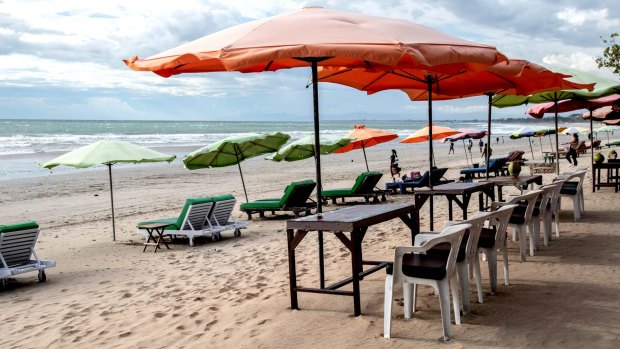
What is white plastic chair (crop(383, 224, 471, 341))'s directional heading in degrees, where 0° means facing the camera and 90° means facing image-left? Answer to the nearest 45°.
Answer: approximately 90°

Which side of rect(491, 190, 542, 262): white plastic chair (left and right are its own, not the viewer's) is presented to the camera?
left

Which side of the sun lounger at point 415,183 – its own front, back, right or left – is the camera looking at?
left

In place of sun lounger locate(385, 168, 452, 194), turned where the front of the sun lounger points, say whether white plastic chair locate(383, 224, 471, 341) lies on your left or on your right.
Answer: on your left

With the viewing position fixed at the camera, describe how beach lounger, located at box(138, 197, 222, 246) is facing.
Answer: facing away from the viewer and to the left of the viewer

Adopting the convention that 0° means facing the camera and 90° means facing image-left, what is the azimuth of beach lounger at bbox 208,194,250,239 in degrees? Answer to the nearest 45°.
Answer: approximately 135°

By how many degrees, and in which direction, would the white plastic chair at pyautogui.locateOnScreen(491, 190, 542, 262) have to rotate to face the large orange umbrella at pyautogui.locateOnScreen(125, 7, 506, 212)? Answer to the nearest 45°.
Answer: approximately 45° to its left

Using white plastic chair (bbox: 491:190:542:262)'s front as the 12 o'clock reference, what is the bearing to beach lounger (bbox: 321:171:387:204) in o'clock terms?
The beach lounger is roughly at 2 o'clock from the white plastic chair.

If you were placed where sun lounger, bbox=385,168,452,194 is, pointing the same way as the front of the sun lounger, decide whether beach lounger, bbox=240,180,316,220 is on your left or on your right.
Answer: on your left
